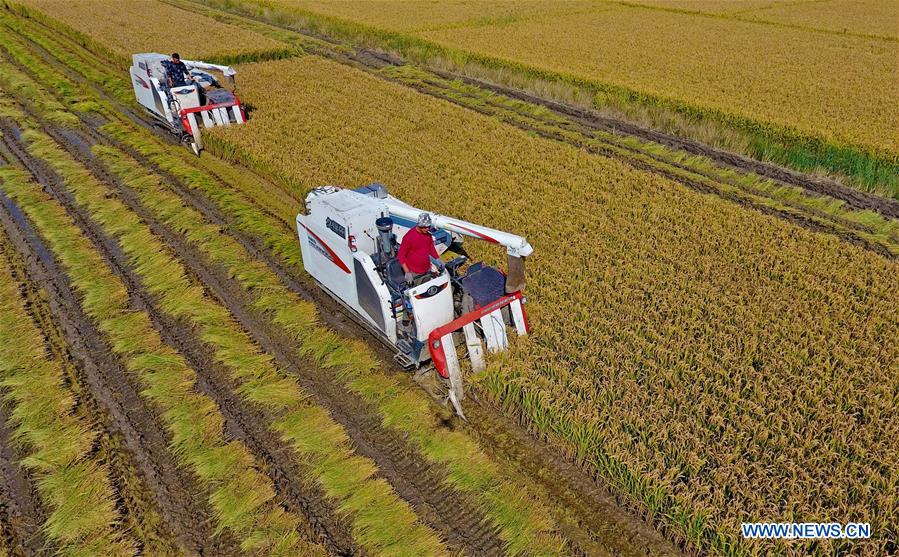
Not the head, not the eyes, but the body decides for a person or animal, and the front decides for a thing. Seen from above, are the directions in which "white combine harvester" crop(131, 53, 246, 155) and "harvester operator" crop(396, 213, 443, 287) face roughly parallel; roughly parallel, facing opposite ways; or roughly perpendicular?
roughly parallel

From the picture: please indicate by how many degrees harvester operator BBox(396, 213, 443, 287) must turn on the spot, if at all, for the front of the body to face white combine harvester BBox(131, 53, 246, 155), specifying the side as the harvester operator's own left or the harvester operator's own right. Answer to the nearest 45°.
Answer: approximately 180°

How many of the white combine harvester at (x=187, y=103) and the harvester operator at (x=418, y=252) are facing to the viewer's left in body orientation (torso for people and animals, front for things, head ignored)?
0

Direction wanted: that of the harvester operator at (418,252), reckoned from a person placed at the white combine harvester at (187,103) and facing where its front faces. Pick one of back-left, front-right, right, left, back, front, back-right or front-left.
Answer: front-right

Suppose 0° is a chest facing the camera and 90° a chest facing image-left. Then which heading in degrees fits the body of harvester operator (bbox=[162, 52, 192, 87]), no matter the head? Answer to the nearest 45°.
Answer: approximately 315°

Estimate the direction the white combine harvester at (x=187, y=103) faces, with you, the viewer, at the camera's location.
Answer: facing the viewer and to the right of the viewer

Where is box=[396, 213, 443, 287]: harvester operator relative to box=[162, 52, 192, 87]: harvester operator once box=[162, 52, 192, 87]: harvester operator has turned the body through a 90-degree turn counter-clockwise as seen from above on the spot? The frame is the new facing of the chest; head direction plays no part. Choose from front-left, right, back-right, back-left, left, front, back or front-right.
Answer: back-right
